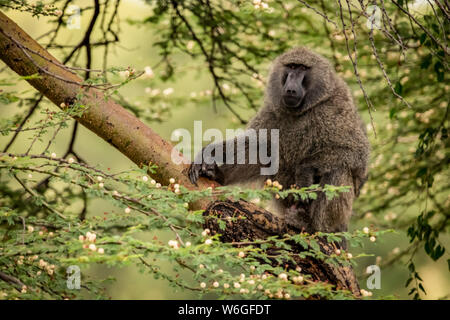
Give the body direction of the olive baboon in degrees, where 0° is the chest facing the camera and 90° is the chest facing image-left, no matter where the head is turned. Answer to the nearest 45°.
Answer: approximately 45°
